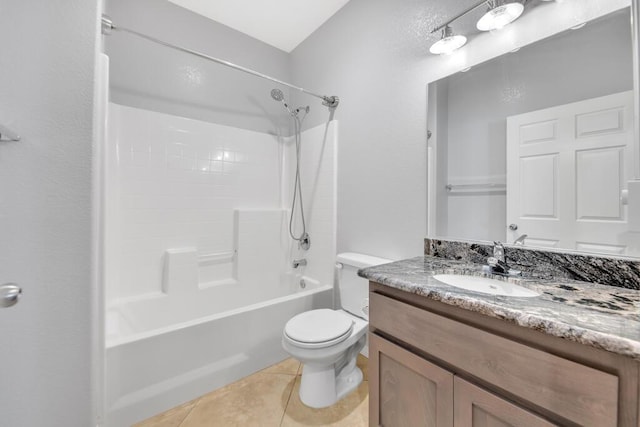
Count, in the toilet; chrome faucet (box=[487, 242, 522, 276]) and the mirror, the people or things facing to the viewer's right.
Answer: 0

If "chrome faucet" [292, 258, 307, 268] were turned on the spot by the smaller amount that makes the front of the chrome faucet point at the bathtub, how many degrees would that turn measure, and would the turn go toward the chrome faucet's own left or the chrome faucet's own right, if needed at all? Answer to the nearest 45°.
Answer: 0° — it already faces it

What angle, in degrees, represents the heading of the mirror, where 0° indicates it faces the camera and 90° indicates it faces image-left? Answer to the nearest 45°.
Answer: approximately 45°

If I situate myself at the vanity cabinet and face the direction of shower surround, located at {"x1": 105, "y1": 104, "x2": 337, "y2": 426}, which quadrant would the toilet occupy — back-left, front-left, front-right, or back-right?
front-right

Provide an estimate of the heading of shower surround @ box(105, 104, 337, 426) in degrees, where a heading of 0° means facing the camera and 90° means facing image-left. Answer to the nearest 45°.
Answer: approximately 315°

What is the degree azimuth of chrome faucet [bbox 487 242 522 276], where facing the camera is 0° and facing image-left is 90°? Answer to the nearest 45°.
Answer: approximately 45°

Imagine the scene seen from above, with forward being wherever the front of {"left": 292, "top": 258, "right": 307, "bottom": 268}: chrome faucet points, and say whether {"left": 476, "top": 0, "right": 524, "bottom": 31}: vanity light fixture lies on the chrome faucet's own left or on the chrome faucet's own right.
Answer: on the chrome faucet's own left

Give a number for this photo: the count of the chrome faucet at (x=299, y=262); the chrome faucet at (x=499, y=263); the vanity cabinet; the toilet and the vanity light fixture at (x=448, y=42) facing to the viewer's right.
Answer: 0

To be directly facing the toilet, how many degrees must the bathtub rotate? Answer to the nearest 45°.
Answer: approximately 45° to its left

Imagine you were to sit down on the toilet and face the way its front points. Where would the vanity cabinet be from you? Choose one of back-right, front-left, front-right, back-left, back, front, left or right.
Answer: left

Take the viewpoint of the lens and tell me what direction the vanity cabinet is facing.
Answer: facing the viewer and to the left of the viewer

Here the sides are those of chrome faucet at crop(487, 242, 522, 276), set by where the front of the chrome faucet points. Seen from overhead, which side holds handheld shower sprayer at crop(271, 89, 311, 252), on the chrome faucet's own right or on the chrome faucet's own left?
on the chrome faucet's own right

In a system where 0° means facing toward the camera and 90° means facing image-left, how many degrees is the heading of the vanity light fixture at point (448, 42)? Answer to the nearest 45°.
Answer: approximately 45°
